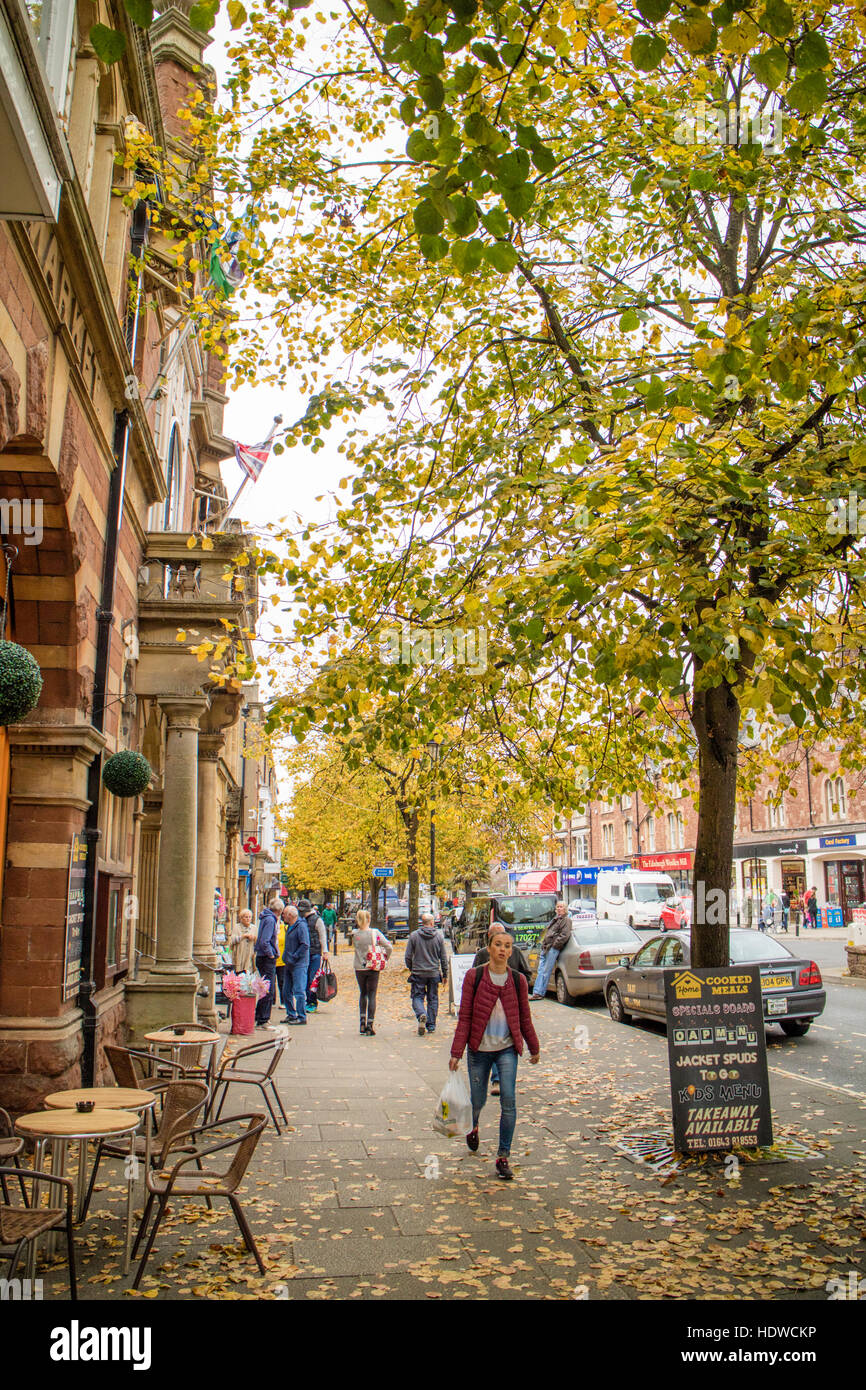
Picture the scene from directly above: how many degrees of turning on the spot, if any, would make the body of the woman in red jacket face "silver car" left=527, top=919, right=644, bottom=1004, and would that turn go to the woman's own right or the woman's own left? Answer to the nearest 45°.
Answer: approximately 180°

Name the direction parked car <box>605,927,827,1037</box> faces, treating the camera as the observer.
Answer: facing away from the viewer and to the left of the viewer

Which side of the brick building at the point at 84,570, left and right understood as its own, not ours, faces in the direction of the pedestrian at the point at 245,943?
left

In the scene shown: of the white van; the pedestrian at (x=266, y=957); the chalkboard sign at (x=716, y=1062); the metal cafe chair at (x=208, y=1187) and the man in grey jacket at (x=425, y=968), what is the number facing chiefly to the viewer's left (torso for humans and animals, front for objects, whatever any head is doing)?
1

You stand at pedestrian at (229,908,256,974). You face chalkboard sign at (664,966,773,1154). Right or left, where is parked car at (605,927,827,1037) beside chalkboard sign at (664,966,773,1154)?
left

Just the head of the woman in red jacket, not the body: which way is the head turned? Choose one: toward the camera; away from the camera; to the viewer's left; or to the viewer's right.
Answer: toward the camera

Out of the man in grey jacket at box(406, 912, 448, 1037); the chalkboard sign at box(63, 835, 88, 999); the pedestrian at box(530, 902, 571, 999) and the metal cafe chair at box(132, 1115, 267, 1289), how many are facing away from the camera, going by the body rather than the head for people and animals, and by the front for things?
1

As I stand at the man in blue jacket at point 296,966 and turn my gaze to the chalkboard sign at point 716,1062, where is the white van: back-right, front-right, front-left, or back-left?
back-left

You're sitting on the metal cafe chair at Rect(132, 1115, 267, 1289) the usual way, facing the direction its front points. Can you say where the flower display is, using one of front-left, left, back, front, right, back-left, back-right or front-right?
right

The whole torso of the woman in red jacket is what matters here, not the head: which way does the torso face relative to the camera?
toward the camera

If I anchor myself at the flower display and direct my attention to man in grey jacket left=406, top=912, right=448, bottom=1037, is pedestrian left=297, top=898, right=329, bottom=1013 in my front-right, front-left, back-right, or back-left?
front-left

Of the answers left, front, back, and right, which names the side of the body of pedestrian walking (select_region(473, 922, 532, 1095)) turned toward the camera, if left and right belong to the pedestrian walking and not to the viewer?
front

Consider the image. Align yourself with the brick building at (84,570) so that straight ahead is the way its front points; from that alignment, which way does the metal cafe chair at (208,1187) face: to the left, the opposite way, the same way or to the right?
the opposite way

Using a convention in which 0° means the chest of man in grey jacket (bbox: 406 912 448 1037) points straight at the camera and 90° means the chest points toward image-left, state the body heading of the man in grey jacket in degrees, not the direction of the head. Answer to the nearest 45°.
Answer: approximately 180°

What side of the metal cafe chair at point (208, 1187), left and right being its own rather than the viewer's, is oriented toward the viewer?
left

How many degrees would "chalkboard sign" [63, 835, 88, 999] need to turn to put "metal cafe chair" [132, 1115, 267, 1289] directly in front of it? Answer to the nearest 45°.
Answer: approximately 90° to its right
